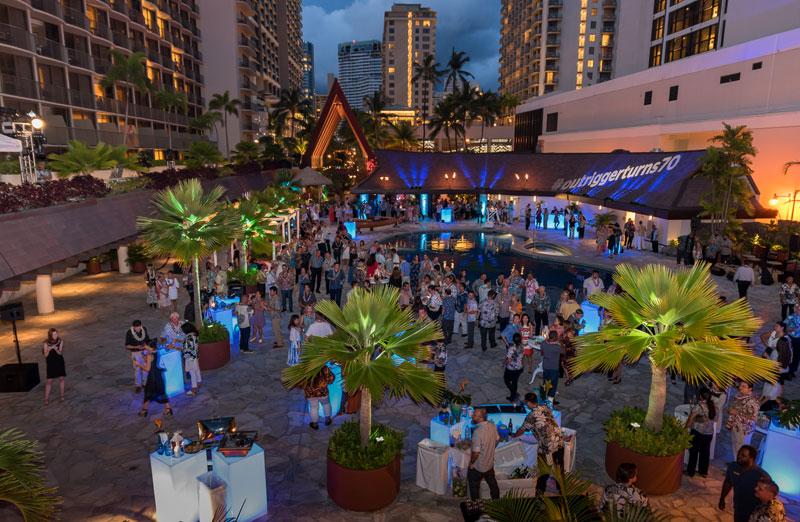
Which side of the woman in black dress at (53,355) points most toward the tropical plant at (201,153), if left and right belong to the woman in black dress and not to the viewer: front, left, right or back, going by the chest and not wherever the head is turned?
back

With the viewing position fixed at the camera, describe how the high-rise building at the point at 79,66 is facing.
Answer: facing the viewer and to the right of the viewer

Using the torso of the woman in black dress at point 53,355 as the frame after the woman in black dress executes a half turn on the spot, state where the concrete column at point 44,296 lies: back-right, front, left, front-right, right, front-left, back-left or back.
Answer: front

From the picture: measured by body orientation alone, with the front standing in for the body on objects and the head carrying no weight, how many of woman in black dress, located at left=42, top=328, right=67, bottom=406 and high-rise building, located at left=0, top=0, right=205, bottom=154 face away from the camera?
0

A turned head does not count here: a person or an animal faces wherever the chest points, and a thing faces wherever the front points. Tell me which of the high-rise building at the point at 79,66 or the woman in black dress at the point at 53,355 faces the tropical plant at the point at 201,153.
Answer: the high-rise building

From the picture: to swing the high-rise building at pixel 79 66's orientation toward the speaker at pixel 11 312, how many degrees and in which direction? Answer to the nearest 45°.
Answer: approximately 45° to its right

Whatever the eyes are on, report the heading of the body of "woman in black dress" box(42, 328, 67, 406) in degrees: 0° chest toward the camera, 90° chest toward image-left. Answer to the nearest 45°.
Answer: approximately 0°

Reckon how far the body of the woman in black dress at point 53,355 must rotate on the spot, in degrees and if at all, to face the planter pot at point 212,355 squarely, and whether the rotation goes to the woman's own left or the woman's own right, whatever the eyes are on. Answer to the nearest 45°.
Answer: approximately 90° to the woman's own left

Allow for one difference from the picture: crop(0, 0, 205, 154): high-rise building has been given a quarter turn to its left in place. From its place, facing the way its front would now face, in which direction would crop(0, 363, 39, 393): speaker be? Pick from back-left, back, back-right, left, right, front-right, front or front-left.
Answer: back-right

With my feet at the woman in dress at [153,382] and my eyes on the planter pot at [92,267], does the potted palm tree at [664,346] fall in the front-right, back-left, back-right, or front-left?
back-right

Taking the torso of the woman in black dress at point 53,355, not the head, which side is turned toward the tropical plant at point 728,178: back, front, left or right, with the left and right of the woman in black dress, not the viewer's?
left

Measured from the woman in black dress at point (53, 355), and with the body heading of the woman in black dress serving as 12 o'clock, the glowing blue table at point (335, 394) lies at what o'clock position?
The glowing blue table is roughly at 10 o'clock from the woman in black dress.

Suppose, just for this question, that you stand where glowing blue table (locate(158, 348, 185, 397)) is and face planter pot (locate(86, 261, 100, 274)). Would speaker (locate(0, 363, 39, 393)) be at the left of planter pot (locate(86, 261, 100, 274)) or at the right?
left

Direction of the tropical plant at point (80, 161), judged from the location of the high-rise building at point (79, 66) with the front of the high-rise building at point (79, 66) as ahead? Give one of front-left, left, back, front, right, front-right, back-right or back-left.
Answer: front-right

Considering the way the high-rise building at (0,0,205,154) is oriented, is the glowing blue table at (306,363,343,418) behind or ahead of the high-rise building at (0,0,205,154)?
ahead

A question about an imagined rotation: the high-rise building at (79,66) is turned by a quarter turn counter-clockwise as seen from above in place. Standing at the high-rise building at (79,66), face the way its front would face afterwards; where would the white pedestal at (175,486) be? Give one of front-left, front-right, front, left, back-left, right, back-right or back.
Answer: back-right
